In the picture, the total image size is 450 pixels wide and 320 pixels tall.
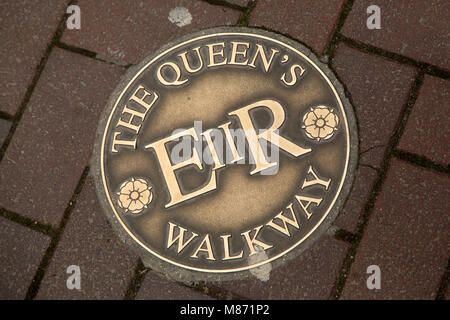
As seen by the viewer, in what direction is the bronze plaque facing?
toward the camera
